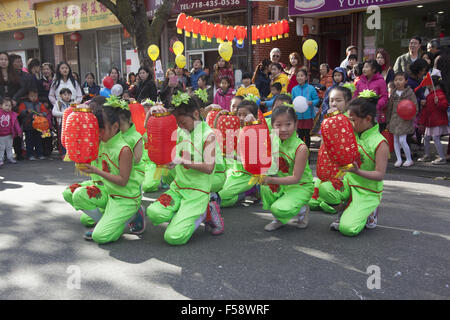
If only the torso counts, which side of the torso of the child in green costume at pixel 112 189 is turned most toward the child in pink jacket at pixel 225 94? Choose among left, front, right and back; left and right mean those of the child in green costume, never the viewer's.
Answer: back

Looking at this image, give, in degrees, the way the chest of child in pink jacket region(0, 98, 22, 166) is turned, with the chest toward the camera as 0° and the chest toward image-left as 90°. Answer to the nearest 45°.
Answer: approximately 0°

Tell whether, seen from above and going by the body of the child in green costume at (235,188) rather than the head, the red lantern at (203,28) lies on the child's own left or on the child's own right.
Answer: on the child's own right

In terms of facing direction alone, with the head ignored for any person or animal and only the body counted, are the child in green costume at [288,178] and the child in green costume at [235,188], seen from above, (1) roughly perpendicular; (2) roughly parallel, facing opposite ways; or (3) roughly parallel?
roughly parallel

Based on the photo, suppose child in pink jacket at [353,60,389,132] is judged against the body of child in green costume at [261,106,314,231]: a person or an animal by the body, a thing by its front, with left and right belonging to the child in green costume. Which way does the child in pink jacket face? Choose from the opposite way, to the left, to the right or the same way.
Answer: the same way

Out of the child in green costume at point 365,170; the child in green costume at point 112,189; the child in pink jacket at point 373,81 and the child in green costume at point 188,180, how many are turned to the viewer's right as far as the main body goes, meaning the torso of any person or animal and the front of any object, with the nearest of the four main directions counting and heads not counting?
0

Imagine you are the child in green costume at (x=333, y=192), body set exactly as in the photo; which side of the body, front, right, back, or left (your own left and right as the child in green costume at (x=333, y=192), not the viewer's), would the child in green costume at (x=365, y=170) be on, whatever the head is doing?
left

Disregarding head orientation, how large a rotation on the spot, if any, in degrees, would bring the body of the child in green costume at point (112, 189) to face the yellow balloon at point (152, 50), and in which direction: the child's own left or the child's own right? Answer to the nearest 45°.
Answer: approximately 135° to the child's own right

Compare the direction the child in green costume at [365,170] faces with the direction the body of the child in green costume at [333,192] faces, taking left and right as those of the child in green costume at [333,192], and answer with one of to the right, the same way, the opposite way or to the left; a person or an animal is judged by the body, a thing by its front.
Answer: the same way

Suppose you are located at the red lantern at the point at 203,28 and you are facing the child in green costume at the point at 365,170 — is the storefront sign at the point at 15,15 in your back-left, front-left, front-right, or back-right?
back-right

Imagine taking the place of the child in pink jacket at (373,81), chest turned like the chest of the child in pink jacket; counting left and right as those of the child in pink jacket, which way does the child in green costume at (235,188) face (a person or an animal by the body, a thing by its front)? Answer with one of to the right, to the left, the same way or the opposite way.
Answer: the same way

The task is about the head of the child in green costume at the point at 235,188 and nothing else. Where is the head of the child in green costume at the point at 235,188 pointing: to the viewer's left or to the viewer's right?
to the viewer's left

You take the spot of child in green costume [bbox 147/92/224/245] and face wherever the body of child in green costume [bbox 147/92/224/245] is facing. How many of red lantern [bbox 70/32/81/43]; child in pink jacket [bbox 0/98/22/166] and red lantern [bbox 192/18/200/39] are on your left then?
0

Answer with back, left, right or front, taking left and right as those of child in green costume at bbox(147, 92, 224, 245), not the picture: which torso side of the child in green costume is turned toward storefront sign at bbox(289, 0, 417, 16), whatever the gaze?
back
